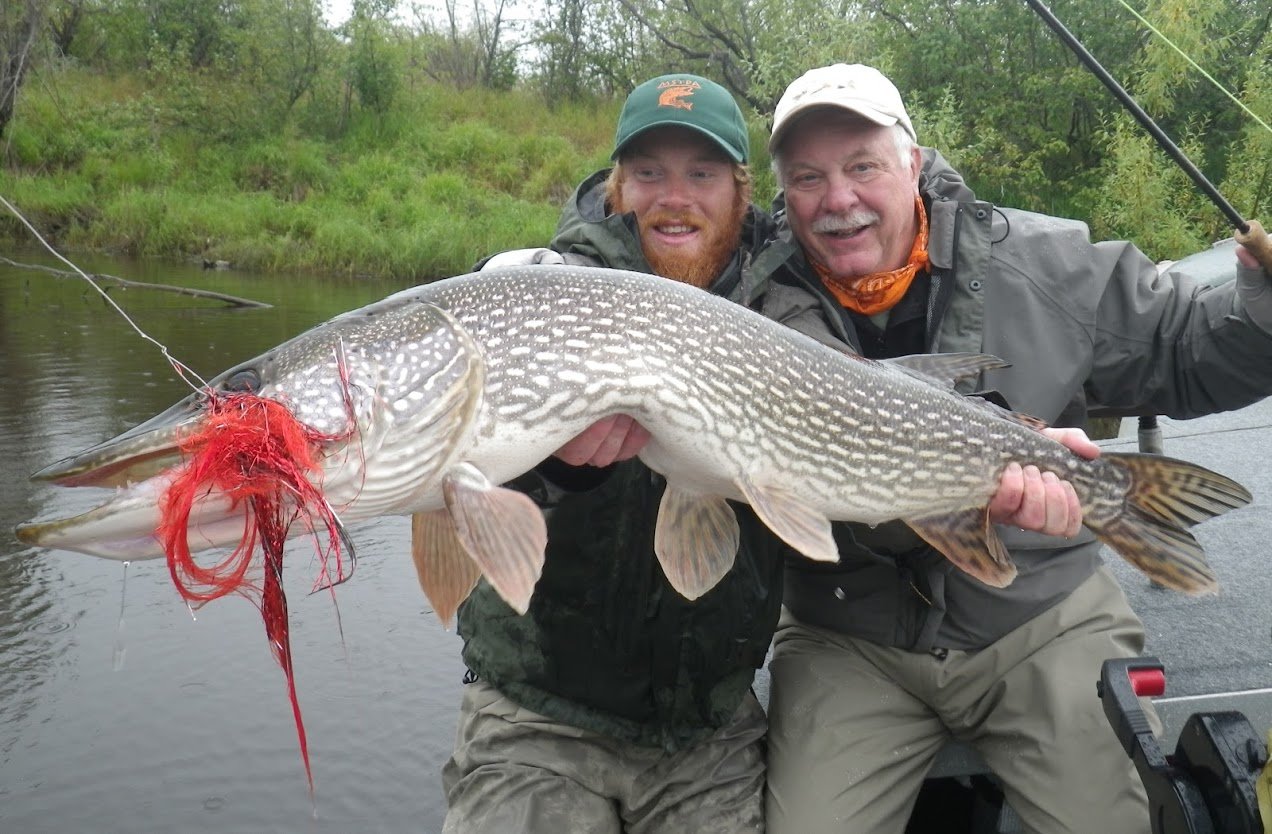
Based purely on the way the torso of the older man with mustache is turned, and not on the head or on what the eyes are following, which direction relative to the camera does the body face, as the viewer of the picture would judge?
toward the camera

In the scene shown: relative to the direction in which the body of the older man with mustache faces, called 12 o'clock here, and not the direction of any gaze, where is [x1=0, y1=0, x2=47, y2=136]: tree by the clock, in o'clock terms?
The tree is roughly at 4 o'clock from the older man with mustache.

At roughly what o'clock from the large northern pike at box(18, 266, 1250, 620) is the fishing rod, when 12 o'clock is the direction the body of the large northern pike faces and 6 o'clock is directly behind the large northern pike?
The fishing rod is roughly at 5 o'clock from the large northern pike.

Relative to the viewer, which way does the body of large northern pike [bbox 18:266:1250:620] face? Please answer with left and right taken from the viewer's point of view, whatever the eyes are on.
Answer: facing to the left of the viewer

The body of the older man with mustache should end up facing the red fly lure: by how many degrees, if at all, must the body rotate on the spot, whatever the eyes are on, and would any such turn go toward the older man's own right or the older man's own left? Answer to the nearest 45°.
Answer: approximately 45° to the older man's own right

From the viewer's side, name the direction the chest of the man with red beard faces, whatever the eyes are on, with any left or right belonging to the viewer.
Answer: facing the viewer

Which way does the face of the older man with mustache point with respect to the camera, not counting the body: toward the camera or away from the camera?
toward the camera

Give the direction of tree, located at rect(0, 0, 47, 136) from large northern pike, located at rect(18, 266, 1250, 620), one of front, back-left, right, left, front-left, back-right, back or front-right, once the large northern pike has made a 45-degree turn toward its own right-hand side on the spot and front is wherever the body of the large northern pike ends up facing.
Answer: front

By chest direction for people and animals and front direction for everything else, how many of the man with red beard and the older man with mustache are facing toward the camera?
2

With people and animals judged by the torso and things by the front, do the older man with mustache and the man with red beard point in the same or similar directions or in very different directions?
same or similar directions

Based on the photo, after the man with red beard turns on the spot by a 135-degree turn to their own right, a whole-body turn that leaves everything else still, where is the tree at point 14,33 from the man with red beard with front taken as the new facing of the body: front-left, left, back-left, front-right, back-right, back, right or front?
front

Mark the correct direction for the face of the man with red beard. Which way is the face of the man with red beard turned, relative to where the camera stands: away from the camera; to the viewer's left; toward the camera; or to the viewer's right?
toward the camera
